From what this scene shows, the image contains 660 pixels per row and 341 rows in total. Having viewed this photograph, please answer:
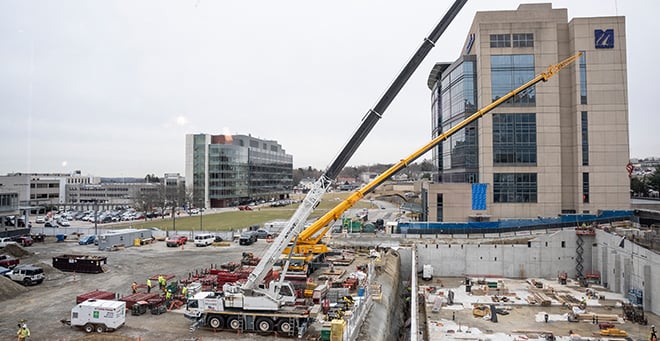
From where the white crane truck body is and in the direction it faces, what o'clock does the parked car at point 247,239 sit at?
The parked car is roughly at 3 o'clock from the white crane truck body.

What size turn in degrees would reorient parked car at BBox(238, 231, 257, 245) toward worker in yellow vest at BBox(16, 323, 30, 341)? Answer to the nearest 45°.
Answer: approximately 45° to its left

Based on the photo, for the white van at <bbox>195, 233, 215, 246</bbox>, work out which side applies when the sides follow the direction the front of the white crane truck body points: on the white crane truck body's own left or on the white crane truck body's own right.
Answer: on the white crane truck body's own right

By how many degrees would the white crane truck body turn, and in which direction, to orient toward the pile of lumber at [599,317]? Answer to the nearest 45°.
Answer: approximately 180°

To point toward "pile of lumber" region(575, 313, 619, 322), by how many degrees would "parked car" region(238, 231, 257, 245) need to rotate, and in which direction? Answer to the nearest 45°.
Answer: approximately 90° to its left

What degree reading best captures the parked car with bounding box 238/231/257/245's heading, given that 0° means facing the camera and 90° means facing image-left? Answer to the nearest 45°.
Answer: approximately 45°

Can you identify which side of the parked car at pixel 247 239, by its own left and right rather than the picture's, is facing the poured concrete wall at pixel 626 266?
left

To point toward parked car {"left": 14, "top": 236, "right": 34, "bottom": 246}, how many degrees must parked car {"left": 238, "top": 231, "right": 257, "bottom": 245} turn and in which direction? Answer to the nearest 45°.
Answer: approximately 45° to its right

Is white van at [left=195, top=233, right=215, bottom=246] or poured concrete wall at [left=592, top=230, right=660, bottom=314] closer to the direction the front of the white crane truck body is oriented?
the white van

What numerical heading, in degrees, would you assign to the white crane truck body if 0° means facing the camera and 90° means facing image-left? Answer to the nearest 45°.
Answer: approximately 90°
